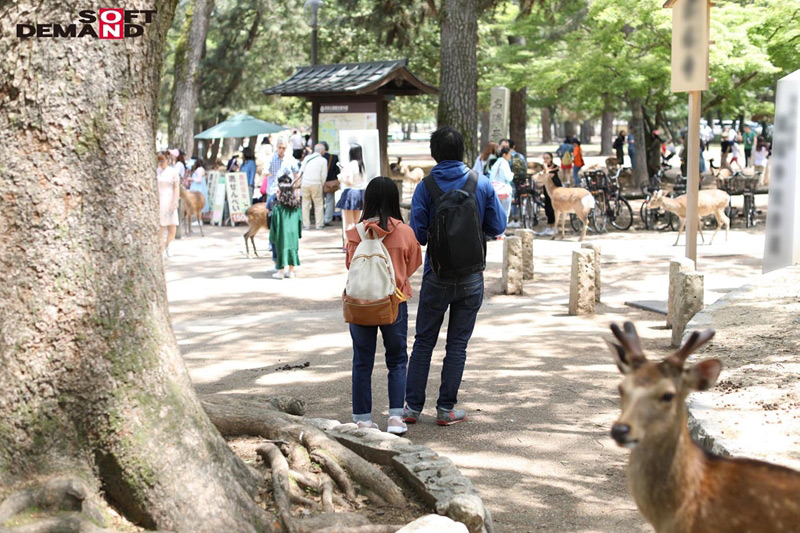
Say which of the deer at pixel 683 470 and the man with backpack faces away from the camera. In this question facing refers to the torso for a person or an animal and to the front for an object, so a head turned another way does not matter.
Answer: the man with backpack

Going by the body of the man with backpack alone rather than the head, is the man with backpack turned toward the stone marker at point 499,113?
yes

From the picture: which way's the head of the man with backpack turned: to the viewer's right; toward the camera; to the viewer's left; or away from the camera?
away from the camera

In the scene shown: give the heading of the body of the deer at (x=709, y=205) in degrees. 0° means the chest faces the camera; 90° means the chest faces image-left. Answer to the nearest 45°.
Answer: approximately 90°

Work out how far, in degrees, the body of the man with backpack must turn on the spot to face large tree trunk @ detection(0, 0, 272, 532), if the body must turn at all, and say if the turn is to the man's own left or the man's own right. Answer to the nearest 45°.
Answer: approximately 135° to the man's own left

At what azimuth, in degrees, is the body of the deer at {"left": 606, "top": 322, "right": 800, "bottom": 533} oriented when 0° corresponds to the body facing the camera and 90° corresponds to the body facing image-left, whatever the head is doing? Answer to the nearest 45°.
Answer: approximately 45°

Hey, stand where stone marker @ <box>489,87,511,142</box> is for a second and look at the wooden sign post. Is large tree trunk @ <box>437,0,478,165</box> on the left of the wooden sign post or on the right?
right

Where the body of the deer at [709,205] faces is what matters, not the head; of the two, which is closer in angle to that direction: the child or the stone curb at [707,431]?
the child

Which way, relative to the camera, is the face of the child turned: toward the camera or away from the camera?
away from the camera

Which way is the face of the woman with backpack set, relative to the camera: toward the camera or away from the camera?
away from the camera

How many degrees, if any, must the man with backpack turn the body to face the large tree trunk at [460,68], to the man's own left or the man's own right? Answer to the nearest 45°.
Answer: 0° — they already face it
